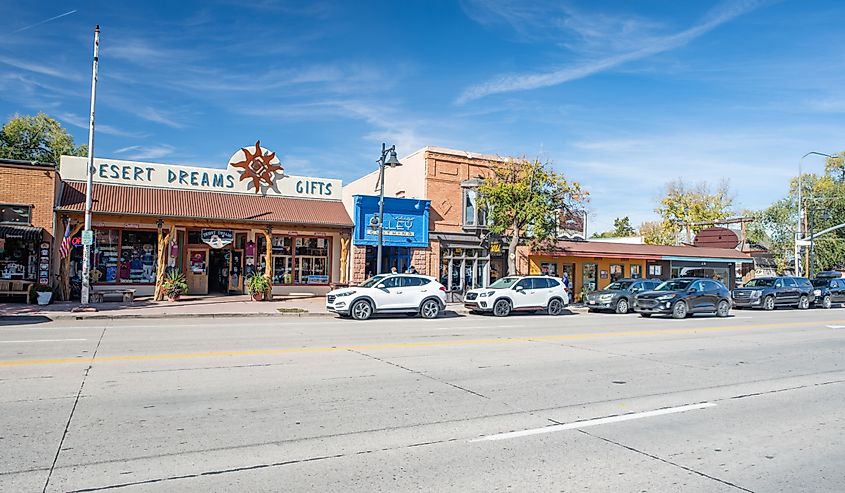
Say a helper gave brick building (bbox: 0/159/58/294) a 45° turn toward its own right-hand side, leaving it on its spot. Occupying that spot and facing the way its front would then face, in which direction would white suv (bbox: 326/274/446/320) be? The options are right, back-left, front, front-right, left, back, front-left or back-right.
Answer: left

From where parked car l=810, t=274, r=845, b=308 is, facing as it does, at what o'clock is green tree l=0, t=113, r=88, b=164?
The green tree is roughly at 1 o'clock from the parked car.

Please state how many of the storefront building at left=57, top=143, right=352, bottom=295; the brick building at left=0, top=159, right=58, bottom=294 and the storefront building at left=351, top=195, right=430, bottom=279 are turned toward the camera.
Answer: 3

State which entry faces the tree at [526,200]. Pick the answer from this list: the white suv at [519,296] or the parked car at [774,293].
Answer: the parked car

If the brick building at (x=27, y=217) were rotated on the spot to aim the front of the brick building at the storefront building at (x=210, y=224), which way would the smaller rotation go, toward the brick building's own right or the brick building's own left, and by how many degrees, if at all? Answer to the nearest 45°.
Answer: approximately 90° to the brick building's own left

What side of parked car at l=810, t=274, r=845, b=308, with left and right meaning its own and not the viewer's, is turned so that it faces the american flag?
front

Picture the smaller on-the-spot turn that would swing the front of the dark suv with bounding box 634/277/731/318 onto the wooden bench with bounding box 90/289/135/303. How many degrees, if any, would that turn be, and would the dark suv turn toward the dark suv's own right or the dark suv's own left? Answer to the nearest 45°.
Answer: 0° — it already faces it

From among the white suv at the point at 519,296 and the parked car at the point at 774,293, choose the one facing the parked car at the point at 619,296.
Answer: the parked car at the point at 774,293

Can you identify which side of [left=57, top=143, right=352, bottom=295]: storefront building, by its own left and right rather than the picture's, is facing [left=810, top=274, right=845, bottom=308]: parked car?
left

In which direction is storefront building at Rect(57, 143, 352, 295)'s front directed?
toward the camera

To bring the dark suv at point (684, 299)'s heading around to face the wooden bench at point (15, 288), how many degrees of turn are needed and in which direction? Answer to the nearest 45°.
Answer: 0° — it already faces it

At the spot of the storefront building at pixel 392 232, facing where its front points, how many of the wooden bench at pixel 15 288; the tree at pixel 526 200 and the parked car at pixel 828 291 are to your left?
2

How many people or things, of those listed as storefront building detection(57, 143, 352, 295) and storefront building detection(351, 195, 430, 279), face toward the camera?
2

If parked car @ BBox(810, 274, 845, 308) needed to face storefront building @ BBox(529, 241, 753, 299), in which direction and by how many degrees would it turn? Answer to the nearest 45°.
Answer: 0° — it already faces it

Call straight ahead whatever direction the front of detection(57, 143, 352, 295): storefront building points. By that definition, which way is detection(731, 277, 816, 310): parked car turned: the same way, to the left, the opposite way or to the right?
to the right

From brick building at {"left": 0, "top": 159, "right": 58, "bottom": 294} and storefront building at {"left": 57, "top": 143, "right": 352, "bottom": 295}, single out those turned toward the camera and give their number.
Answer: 2

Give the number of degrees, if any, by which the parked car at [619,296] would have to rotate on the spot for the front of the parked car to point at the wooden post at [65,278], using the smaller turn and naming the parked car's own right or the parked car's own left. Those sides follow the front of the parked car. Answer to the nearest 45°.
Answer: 0° — it already faces it
